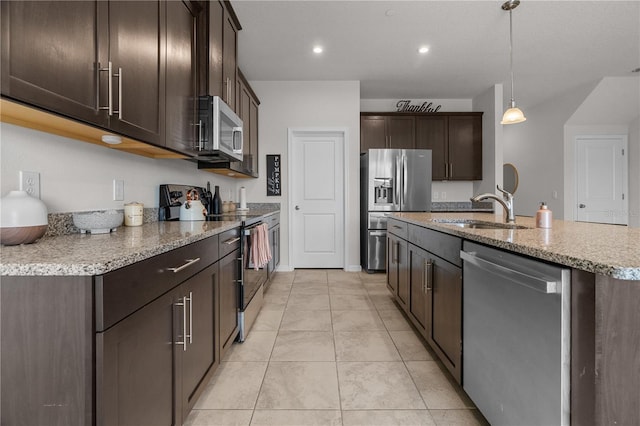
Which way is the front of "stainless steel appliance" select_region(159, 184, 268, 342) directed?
to the viewer's right

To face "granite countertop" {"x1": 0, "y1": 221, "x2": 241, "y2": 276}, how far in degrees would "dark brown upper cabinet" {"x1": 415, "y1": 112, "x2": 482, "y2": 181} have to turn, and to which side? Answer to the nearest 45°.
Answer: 0° — it already faces it

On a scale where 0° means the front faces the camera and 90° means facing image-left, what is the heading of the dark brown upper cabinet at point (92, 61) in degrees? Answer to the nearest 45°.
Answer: approximately 315°

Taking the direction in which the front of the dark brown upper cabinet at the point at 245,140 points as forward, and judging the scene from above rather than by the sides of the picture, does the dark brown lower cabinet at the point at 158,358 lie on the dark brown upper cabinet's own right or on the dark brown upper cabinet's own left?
on the dark brown upper cabinet's own right

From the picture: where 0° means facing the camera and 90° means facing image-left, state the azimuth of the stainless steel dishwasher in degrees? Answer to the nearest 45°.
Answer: approximately 45°
